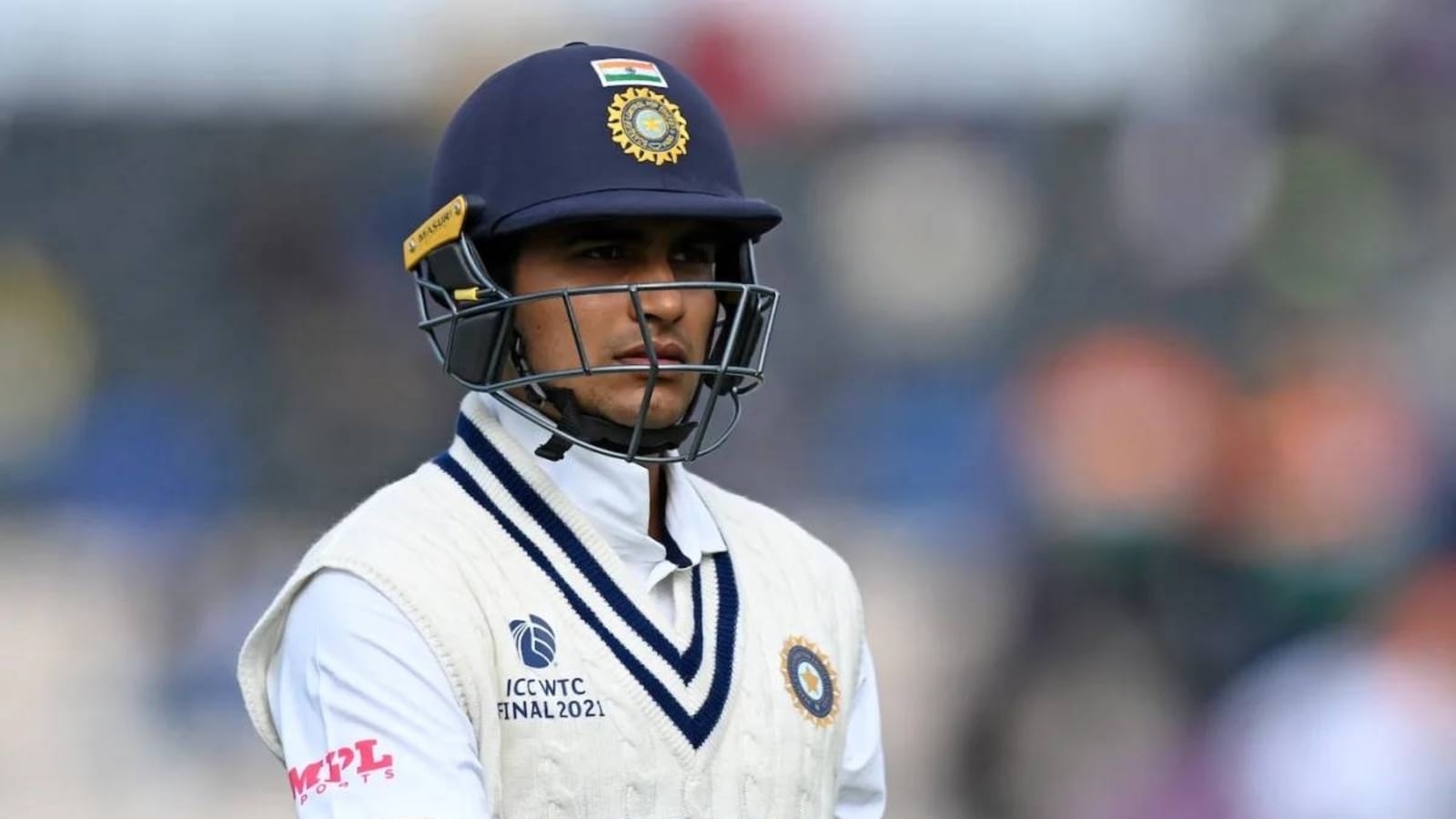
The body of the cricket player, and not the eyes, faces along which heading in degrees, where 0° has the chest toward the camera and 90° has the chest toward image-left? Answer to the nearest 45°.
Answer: approximately 315°

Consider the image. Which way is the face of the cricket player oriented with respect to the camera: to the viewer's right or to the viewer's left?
to the viewer's right
